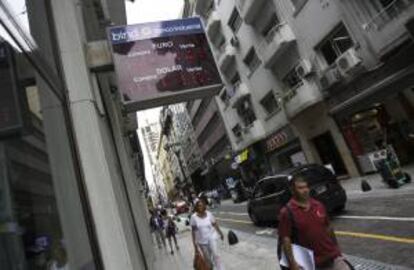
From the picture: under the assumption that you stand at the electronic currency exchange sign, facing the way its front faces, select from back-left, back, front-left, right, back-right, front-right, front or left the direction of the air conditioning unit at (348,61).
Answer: back-left

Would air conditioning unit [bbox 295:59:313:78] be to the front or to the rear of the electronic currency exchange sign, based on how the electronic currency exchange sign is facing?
to the rear

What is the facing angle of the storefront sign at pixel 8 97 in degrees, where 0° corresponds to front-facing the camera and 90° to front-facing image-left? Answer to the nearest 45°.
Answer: approximately 315°

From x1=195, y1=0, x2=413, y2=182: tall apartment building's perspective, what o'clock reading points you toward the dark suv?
The dark suv is roughly at 11 o'clock from the tall apartment building.

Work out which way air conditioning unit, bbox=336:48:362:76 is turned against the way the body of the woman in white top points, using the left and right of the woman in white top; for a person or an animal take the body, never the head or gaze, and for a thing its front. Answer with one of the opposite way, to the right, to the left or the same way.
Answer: to the right

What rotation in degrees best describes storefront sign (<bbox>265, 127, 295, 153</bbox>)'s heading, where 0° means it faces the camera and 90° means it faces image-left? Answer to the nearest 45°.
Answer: approximately 45°
